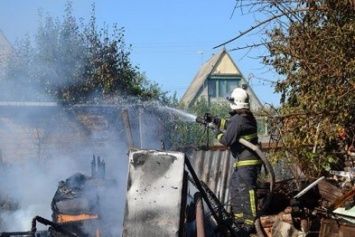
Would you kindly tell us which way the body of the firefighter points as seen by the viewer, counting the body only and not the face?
to the viewer's left

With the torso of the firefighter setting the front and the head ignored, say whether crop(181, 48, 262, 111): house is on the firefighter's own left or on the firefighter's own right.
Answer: on the firefighter's own right

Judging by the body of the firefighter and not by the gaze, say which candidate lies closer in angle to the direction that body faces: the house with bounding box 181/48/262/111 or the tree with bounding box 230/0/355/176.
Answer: the house

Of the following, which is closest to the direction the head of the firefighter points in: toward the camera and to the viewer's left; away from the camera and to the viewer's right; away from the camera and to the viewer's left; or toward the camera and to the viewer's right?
away from the camera and to the viewer's left

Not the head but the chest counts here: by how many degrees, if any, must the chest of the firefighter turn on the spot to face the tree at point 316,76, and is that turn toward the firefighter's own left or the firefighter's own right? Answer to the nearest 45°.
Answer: approximately 180°

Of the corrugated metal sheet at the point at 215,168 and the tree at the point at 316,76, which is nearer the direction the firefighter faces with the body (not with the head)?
the corrugated metal sheet

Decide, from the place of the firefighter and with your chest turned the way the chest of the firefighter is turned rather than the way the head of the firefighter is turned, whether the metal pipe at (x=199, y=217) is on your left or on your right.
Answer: on your left

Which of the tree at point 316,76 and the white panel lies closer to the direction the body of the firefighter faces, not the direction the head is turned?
the white panel
